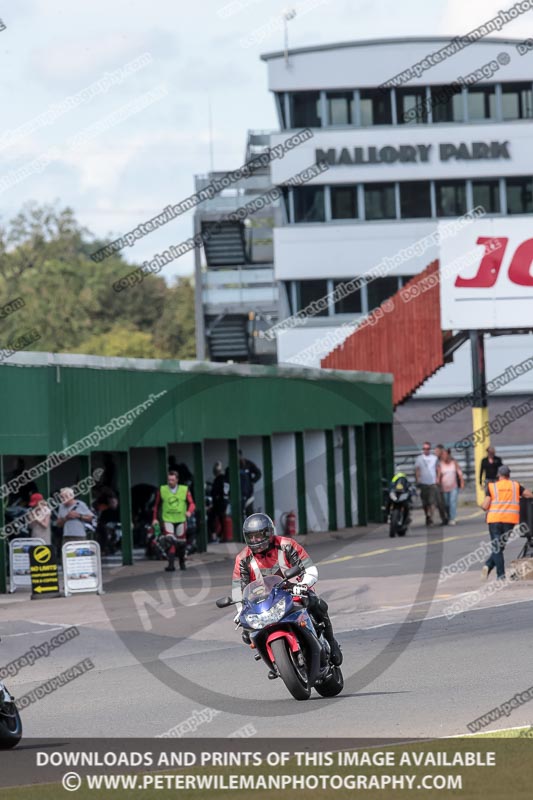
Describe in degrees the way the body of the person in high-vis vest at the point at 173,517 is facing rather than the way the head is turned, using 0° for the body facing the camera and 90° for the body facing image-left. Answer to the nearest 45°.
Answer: approximately 0°

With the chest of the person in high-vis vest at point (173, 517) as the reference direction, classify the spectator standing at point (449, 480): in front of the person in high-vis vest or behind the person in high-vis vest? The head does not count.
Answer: behind

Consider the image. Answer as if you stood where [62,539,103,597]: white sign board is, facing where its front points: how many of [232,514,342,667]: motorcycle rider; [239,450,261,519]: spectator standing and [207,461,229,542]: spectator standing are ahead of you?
1
